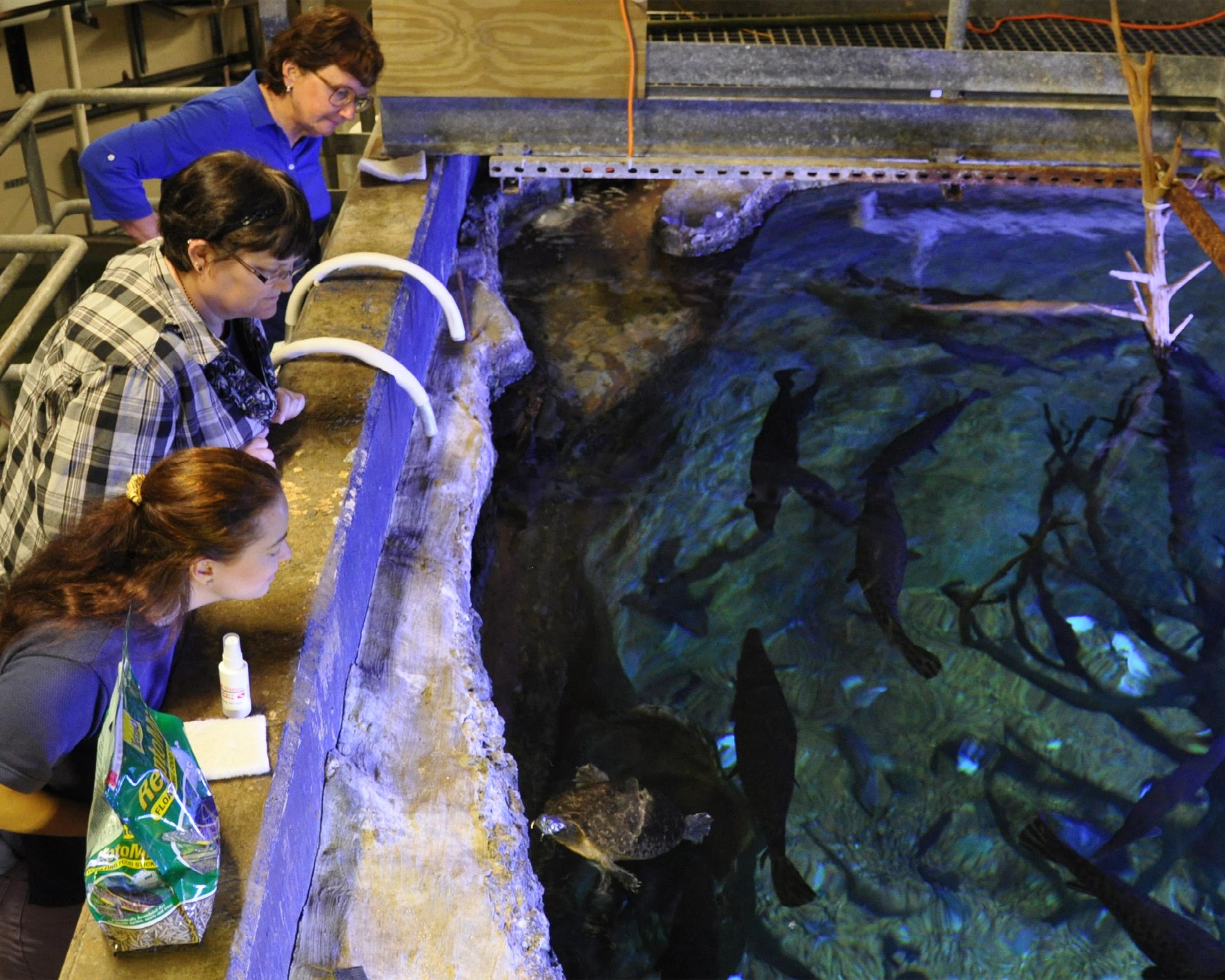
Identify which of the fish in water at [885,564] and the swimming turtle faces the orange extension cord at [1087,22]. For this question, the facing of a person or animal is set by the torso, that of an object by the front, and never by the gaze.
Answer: the fish in water

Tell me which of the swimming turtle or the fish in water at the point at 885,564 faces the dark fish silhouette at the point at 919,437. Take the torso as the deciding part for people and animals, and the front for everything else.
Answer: the fish in water

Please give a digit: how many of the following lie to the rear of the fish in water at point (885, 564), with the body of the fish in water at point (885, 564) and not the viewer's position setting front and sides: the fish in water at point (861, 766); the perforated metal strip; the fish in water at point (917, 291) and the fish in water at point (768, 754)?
2

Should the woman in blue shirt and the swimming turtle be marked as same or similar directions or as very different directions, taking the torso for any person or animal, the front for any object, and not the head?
very different directions

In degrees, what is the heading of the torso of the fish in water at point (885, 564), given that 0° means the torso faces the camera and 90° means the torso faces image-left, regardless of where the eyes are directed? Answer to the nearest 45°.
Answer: approximately 180°

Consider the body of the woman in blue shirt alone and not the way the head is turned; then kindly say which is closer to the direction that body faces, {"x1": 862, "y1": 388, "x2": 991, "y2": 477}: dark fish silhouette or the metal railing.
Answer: the dark fish silhouette

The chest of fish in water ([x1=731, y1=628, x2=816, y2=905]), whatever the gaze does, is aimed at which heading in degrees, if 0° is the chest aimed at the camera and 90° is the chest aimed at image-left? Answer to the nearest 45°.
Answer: approximately 180°

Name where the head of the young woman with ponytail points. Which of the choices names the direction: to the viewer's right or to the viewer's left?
to the viewer's right

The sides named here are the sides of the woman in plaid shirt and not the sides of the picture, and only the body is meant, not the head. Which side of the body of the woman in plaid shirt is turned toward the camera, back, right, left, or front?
right
